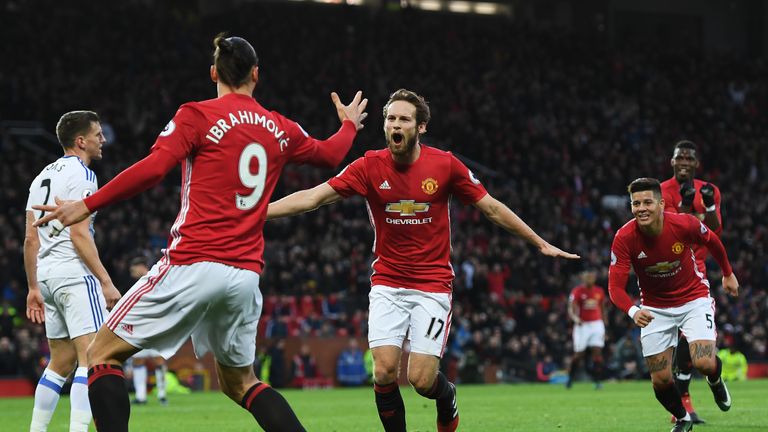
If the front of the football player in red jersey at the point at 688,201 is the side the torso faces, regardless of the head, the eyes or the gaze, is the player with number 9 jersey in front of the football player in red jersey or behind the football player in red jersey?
in front

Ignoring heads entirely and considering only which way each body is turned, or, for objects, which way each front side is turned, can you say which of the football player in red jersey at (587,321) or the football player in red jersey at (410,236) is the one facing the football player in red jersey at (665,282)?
the football player in red jersey at (587,321)

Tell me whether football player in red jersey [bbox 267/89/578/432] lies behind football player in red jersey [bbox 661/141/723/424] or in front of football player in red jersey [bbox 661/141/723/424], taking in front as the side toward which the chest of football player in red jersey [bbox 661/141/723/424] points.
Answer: in front

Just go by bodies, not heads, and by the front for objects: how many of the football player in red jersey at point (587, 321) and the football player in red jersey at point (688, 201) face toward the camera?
2

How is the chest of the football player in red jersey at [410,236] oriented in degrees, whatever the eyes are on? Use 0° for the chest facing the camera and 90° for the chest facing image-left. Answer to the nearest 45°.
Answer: approximately 0°

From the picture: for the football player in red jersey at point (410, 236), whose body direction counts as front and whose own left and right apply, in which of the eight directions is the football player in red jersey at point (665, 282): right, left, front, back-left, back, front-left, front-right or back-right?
back-left

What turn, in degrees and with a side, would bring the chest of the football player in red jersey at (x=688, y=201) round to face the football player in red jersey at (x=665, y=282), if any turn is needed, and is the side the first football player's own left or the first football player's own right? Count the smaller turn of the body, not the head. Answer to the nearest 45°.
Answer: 0° — they already face them

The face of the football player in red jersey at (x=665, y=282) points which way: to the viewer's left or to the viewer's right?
to the viewer's left

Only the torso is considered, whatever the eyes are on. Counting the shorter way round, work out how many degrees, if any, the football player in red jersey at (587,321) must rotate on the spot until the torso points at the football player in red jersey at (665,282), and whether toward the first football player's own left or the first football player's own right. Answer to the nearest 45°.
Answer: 0° — they already face them
